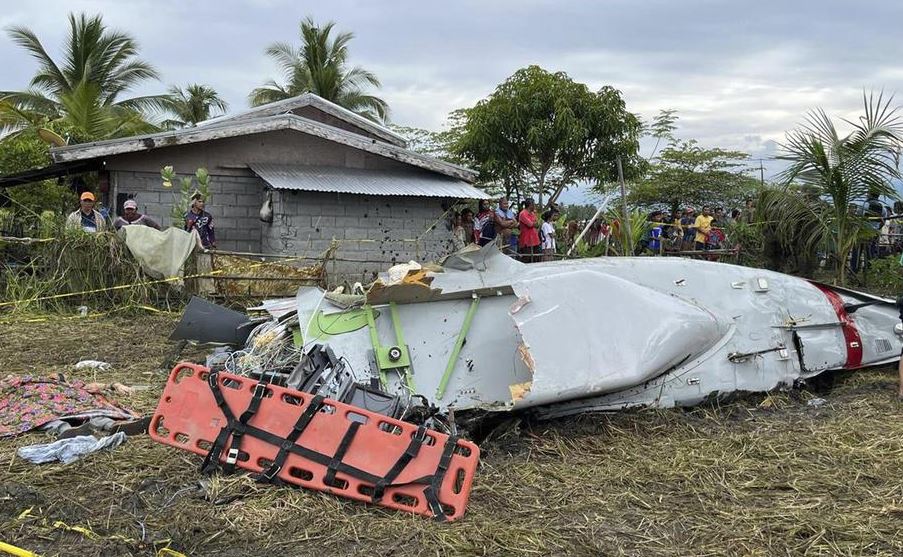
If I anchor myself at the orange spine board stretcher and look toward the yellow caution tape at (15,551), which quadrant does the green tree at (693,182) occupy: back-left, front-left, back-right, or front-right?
back-right

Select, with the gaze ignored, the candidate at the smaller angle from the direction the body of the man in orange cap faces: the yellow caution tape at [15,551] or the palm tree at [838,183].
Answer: the yellow caution tape

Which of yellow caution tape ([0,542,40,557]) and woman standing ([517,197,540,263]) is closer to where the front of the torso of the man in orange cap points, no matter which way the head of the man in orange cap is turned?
the yellow caution tape

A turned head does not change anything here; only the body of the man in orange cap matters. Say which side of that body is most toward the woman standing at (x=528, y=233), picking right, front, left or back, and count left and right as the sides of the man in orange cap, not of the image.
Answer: left

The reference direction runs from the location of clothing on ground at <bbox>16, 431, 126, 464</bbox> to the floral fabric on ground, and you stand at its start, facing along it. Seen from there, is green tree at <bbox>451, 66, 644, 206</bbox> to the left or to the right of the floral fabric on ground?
right

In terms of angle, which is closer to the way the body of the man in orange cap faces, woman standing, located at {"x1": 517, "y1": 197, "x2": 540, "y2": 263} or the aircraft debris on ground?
the aircraft debris on ground

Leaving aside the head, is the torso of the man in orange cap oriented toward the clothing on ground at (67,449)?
yes

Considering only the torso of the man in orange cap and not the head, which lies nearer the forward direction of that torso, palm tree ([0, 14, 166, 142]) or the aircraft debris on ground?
the aircraft debris on ground

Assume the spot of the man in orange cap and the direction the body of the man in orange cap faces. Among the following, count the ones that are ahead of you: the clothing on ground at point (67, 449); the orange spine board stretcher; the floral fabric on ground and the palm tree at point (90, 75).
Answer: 3

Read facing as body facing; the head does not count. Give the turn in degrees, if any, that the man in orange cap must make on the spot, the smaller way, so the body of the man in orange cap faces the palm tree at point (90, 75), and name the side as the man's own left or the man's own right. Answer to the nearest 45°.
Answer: approximately 180°

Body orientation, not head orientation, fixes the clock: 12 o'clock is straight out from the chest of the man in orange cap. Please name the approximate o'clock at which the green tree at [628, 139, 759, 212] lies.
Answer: The green tree is roughly at 8 o'clock from the man in orange cap.

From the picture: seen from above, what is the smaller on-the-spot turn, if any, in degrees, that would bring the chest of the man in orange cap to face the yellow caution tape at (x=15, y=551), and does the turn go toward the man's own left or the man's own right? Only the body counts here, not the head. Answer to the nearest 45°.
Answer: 0° — they already face it

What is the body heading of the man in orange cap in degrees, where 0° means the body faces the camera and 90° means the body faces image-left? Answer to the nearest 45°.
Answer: approximately 0°
